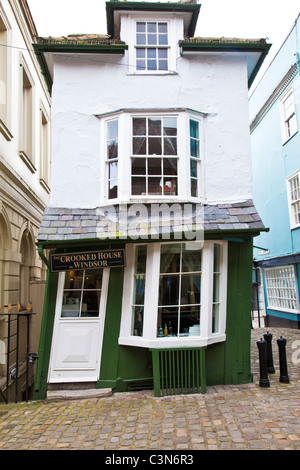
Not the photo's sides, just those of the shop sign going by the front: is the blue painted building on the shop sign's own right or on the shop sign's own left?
on the shop sign's own left

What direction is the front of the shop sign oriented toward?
toward the camera

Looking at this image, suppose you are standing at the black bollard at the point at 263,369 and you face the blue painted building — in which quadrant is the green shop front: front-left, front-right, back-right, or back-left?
back-left

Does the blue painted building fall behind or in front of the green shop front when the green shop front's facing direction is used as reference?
behind

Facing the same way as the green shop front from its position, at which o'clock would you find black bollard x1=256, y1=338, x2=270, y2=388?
The black bollard is roughly at 9 o'clock from the green shop front.

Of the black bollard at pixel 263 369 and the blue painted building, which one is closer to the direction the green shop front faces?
the black bollard

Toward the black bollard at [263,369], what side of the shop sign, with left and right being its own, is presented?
left

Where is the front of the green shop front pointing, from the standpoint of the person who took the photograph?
facing the viewer

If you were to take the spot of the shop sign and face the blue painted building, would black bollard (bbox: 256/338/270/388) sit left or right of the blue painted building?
right
